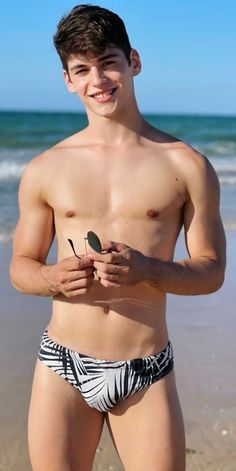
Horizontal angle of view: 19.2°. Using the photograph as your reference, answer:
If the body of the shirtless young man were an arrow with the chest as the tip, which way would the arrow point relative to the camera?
toward the camera
